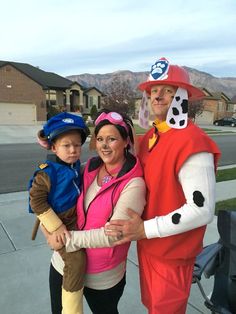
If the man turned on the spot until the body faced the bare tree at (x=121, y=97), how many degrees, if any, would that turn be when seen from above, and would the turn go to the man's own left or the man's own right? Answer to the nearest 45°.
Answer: approximately 135° to the man's own right

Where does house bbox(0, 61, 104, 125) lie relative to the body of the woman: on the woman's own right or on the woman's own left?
on the woman's own right

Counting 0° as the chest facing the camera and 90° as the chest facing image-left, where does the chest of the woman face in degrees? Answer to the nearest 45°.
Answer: approximately 45°

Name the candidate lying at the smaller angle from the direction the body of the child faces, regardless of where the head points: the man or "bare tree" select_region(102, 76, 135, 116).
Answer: the man

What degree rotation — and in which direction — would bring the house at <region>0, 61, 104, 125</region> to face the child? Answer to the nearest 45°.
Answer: approximately 45° to its right

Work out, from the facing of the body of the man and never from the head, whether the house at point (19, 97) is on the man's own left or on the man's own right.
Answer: on the man's own right

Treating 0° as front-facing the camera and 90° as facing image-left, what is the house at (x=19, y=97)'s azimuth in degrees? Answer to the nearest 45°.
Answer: approximately 315°

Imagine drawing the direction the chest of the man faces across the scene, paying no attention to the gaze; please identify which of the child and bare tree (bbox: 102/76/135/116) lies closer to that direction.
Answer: the child

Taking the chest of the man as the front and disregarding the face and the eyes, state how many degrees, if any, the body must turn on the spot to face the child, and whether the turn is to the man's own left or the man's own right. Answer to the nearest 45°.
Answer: approximately 45° to the man's own right
